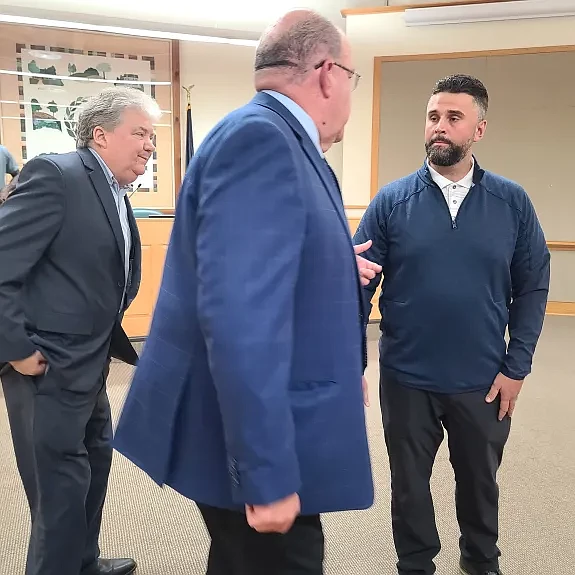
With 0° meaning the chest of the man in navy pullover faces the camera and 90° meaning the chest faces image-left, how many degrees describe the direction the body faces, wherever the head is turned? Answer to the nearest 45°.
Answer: approximately 0°

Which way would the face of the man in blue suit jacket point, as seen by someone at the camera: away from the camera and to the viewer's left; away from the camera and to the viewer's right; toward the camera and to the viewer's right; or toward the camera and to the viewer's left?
away from the camera and to the viewer's right

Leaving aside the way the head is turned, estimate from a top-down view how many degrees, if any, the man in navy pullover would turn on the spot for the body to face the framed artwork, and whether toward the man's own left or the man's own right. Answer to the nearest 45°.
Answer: approximately 135° to the man's own right

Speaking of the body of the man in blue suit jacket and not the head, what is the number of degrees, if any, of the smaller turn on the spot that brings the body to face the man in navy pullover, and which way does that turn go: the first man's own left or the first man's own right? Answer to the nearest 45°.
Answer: approximately 45° to the first man's own left

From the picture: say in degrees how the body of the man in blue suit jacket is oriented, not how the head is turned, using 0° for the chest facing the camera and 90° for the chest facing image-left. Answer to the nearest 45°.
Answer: approximately 270°

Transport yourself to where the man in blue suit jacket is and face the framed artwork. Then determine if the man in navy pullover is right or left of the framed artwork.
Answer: right

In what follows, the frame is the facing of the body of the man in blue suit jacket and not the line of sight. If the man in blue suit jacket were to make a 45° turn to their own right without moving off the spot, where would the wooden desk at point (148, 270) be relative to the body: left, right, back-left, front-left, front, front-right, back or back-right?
back-left

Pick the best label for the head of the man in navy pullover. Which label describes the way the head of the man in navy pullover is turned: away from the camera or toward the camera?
toward the camera

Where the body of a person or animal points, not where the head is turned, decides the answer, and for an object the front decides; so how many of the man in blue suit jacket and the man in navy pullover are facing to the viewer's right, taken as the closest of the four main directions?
1

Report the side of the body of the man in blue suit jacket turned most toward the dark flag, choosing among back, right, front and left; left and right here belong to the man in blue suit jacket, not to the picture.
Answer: left

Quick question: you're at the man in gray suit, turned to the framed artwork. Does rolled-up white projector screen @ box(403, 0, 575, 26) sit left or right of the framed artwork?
right

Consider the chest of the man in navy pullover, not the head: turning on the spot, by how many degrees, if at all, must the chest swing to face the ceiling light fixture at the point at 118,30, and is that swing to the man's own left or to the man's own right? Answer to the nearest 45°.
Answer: approximately 135° to the man's own right

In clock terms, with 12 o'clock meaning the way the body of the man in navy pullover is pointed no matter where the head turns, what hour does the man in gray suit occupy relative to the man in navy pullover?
The man in gray suit is roughly at 2 o'clock from the man in navy pullover.

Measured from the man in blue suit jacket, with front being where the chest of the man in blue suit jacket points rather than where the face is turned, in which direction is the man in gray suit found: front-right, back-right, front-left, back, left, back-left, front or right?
back-left
